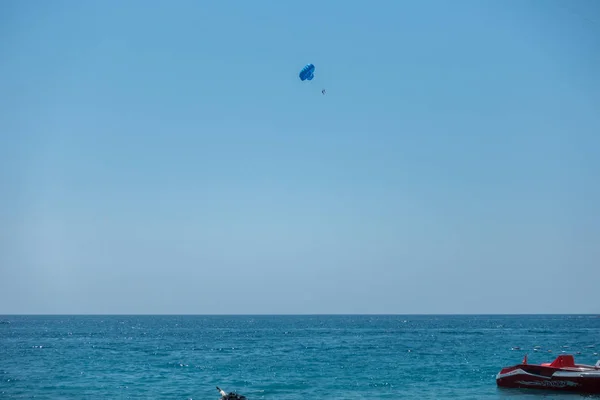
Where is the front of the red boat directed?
to the viewer's left
